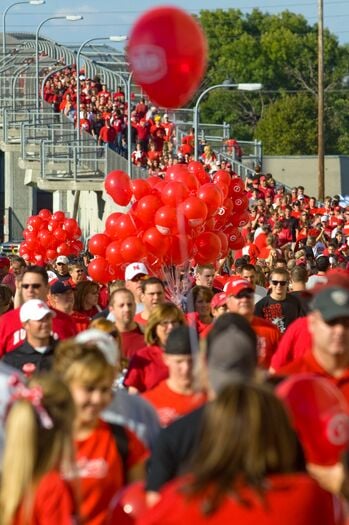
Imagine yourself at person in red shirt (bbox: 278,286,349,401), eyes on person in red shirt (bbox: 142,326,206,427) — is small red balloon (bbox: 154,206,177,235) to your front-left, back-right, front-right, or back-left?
front-right

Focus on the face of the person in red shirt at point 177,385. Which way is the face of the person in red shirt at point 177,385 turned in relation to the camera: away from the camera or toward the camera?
toward the camera

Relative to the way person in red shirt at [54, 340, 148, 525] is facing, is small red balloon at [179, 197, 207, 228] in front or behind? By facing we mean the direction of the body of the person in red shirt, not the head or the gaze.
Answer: behind

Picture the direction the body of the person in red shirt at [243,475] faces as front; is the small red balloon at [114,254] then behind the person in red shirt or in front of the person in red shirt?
in front

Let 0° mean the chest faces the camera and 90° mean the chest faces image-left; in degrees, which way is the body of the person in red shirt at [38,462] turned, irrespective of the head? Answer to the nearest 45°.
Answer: approximately 225°

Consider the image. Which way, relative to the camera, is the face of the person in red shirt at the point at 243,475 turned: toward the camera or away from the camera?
away from the camera

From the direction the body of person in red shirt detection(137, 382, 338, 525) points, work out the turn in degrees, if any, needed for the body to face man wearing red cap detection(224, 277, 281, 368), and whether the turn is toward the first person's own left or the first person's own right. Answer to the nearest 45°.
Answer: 0° — they already face them

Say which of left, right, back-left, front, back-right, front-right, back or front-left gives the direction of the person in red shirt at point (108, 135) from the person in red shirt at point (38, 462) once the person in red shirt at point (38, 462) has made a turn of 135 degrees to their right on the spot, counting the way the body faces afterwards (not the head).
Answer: back

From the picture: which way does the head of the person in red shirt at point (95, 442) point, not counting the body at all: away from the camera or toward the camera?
toward the camera

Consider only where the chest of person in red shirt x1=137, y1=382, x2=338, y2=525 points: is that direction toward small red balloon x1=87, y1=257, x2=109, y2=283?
yes

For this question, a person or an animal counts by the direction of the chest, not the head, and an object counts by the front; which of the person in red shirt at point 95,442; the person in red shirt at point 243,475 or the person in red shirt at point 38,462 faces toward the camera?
the person in red shirt at point 95,442

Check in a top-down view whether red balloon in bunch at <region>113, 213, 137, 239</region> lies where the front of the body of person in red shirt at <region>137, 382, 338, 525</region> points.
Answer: yes

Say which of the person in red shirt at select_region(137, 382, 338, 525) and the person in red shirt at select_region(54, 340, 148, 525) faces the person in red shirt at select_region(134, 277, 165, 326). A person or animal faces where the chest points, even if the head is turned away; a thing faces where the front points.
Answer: the person in red shirt at select_region(137, 382, 338, 525)

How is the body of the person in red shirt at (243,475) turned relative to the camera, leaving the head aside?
away from the camera

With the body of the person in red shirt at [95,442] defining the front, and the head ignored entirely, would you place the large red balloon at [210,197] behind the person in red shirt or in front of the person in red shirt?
behind

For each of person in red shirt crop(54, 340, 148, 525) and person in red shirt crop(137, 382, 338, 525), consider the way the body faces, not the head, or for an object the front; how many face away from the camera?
1

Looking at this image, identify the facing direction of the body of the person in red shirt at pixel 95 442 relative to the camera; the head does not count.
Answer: toward the camera

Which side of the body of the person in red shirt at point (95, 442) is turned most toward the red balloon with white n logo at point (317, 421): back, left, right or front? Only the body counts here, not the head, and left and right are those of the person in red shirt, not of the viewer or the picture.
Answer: left

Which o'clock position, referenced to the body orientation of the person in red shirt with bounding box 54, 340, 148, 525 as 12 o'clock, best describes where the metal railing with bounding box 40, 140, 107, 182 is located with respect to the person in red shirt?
The metal railing is roughly at 6 o'clock from the person in red shirt.

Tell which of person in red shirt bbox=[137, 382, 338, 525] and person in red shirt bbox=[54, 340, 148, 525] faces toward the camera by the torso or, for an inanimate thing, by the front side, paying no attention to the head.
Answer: person in red shirt bbox=[54, 340, 148, 525]

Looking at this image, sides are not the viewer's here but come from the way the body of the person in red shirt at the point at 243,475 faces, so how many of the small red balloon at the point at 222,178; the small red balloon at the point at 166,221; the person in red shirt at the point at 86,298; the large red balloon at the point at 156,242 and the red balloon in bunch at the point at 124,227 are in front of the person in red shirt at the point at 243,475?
5
